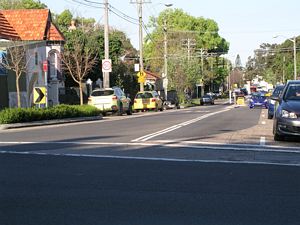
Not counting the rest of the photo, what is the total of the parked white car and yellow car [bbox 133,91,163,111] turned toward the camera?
0

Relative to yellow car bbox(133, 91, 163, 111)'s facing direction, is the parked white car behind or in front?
behind

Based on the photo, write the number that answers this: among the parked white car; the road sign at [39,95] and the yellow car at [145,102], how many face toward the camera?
1

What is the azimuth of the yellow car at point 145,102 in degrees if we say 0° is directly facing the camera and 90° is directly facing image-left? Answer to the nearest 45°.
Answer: approximately 180°

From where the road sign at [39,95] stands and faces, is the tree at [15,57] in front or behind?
behind

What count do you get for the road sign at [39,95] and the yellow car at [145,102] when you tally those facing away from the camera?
1

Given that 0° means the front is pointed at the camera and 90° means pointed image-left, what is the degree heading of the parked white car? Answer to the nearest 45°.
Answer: approximately 225°

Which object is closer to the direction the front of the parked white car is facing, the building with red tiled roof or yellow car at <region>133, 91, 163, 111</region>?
the yellow car

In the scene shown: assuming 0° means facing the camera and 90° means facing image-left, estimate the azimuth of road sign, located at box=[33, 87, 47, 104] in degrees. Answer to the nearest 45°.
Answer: approximately 0°

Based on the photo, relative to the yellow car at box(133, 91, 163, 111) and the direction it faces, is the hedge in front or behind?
behind

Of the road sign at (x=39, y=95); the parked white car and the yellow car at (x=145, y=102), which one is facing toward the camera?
the road sign
